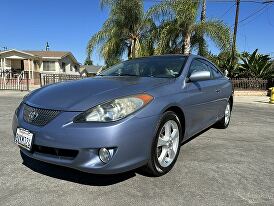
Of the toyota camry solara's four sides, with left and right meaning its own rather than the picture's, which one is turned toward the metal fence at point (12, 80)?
right

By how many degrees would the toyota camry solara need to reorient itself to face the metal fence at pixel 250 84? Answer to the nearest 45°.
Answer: approximately 180°

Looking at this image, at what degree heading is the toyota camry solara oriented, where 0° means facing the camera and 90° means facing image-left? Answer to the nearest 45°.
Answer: approximately 45°

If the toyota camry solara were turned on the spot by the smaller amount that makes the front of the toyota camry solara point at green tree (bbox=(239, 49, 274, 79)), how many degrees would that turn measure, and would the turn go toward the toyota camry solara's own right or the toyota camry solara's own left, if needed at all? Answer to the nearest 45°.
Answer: approximately 180°

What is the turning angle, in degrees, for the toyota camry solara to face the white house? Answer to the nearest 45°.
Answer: approximately 135° to its right

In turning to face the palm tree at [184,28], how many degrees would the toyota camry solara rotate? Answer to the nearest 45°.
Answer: approximately 135° to its right

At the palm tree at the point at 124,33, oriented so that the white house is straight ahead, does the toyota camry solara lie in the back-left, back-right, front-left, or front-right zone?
back-left

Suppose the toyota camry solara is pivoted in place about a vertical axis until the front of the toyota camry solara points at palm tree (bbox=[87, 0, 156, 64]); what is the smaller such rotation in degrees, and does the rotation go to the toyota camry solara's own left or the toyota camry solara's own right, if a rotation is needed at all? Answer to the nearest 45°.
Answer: approximately 135° to the toyota camry solara's own right
